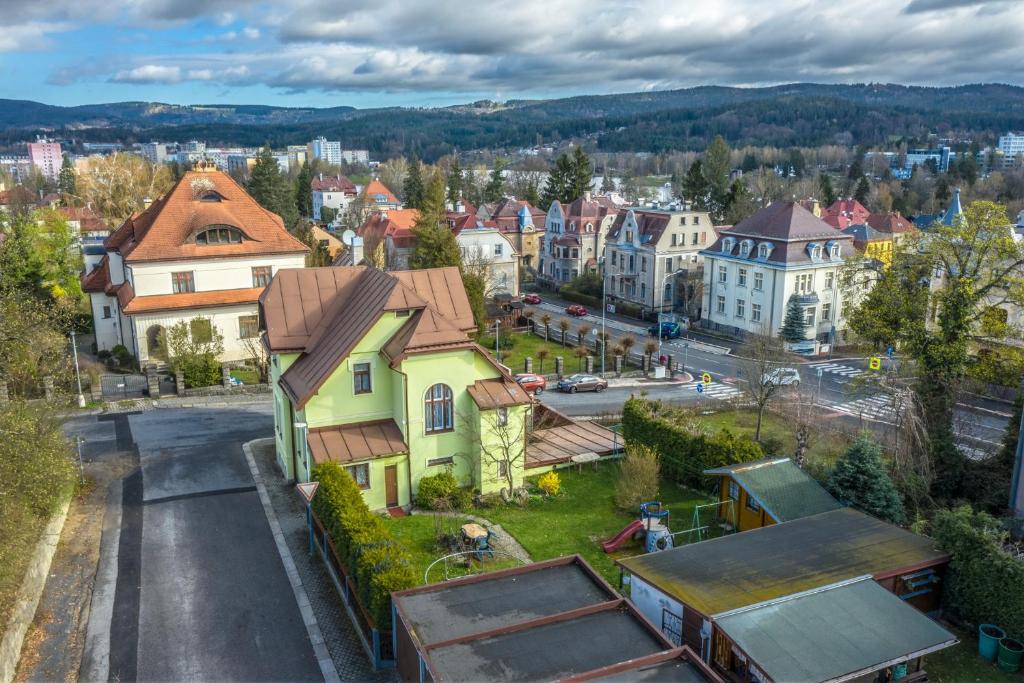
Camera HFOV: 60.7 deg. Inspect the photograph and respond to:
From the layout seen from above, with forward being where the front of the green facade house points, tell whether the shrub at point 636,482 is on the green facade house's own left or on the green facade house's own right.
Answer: on the green facade house's own left

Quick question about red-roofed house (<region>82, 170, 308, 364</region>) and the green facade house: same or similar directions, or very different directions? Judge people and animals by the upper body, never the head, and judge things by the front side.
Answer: same or similar directions

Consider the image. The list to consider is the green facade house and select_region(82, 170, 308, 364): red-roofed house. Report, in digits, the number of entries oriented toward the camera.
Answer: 2

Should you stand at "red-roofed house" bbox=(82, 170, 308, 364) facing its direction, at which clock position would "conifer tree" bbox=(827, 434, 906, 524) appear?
The conifer tree is roughly at 11 o'clock from the red-roofed house.

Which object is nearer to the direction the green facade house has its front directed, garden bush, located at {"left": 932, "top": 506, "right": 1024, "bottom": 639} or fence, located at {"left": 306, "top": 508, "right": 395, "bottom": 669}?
the fence

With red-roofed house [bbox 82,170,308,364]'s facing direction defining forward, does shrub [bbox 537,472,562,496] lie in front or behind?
in front

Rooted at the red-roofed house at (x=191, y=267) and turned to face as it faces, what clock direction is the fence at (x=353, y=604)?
The fence is roughly at 12 o'clock from the red-roofed house.

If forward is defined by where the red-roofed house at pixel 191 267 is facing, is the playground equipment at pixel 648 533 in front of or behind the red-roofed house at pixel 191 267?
in front

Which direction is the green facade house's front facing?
toward the camera

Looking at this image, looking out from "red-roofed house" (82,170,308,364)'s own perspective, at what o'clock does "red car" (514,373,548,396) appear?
The red car is roughly at 10 o'clock from the red-roofed house.

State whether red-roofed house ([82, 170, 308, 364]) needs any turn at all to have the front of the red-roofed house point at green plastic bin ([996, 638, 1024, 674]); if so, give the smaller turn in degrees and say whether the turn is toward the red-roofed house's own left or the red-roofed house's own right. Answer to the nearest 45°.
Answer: approximately 45° to the red-roofed house's own left

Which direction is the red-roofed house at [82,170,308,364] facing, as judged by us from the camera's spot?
facing the viewer

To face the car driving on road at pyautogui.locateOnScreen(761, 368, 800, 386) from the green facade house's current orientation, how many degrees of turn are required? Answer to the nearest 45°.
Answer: approximately 90° to its left

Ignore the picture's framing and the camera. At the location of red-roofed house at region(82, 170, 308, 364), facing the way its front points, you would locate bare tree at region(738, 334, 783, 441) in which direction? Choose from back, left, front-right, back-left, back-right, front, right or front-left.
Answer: front-left

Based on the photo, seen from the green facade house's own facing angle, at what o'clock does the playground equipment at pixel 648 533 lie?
The playground equipment is roughly at 10 o'clock from the green facade house.
